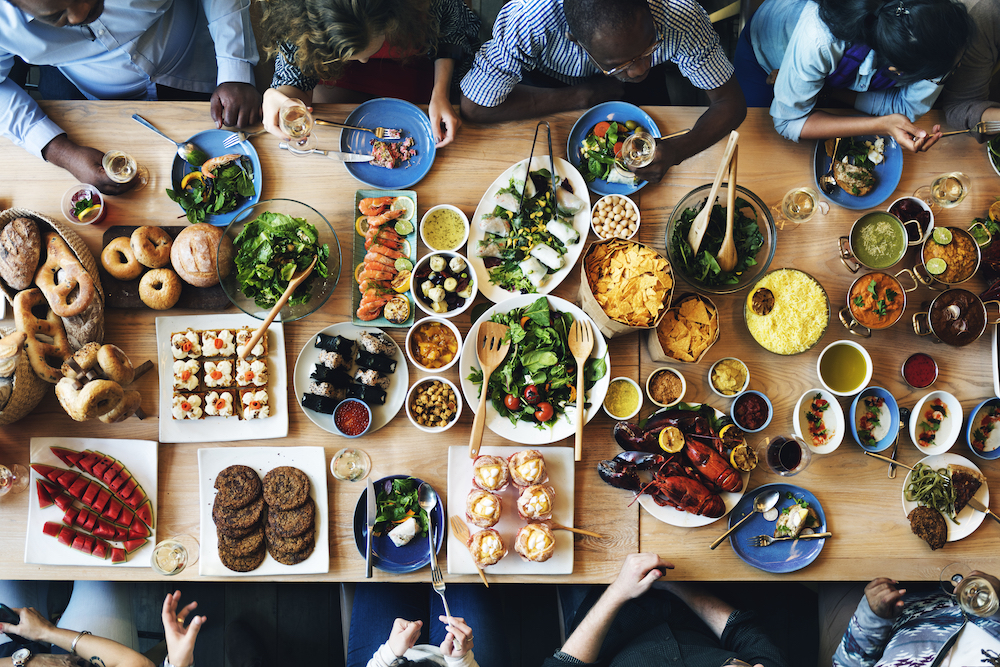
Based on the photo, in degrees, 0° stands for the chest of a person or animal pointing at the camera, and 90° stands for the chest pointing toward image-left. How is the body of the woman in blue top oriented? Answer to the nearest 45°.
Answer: approximately 315°

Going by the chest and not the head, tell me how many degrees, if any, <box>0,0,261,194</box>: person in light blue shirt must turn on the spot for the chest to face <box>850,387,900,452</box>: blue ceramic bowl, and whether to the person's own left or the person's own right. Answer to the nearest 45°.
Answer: approximately 45° to the person's own left

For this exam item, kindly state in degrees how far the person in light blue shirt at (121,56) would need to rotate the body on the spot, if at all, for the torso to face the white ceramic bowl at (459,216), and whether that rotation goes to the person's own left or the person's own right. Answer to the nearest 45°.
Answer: approximately 45° to the person's own left

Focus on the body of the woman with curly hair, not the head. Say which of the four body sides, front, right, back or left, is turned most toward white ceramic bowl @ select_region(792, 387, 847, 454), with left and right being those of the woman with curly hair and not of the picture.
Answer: left

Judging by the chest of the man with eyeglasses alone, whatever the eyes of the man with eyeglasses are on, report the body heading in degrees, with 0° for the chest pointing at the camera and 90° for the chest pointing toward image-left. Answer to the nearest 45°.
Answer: approximately 0°
